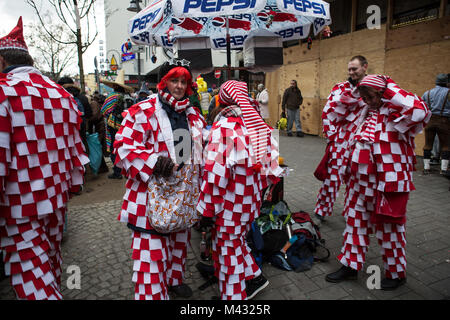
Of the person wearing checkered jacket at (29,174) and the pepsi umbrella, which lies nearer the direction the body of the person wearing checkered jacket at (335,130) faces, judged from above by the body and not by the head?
the person wearing checkered jacket

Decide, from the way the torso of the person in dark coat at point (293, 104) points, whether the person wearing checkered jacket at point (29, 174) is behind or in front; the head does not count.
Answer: in front

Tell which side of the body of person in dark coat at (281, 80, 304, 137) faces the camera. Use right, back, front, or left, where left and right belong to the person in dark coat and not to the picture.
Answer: front

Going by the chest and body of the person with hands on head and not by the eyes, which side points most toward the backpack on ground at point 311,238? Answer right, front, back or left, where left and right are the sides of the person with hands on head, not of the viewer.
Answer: right

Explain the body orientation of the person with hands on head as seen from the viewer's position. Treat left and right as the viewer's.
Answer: facing the viewer and to the left of the viewer

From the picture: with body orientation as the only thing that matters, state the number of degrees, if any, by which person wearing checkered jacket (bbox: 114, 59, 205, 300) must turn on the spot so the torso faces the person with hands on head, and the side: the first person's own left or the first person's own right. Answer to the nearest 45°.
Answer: approximately 45° to the first person's own left

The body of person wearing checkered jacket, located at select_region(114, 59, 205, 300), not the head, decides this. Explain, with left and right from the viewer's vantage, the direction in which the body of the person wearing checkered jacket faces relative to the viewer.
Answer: facing the viewer and to the right of the viewer

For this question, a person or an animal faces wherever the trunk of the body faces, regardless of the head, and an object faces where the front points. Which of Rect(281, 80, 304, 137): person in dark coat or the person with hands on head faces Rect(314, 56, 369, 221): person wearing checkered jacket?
the person in dark coat

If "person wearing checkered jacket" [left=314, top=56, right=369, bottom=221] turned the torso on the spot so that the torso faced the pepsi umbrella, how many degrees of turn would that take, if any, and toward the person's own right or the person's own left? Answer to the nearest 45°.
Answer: approximately 135° to the person's own right

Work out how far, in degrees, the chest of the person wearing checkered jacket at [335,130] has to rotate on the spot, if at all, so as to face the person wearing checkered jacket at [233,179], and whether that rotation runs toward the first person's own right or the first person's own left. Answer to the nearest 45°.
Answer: approximately 45° to the first person's own right

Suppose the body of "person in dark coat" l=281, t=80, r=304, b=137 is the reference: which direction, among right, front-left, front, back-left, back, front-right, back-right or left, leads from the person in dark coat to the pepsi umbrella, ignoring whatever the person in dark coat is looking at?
front

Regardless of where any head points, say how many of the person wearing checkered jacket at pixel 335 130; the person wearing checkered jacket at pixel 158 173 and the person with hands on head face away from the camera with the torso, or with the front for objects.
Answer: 0
